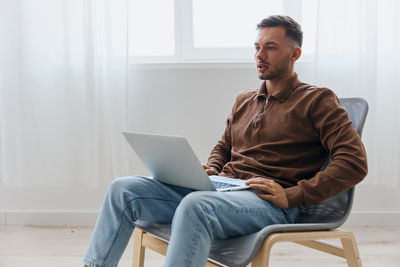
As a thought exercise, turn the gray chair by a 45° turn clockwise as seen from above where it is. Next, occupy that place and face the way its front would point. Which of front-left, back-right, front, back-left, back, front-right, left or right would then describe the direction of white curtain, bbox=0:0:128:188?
front-right

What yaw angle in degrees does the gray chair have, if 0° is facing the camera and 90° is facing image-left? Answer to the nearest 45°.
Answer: approximately 45°

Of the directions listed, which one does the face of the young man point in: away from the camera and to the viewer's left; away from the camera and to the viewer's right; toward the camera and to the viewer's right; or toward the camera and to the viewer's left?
toward the camera and to the viewer's left

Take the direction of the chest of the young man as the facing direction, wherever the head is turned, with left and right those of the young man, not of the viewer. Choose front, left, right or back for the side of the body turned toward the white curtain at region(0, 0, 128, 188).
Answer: right
